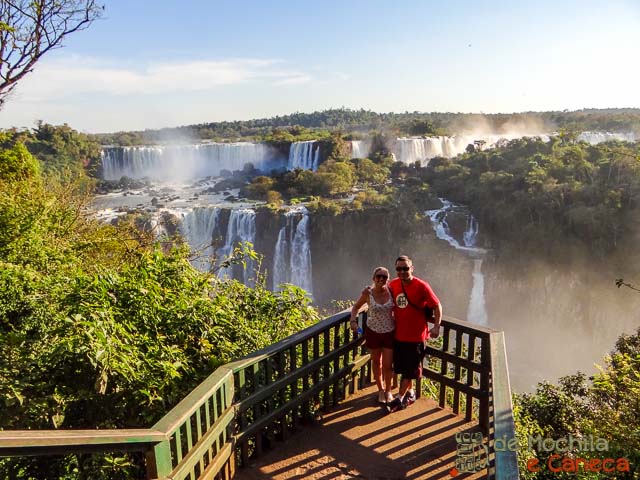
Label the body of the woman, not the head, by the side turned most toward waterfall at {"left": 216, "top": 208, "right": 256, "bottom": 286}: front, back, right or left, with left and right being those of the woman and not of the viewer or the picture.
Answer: back

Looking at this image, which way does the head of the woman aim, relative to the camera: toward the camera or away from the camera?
toward the camera

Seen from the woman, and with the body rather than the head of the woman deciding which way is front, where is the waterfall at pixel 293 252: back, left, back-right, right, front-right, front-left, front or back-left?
back

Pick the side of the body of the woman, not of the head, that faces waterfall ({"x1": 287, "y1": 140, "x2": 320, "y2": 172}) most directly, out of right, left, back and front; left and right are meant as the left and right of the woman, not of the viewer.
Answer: back

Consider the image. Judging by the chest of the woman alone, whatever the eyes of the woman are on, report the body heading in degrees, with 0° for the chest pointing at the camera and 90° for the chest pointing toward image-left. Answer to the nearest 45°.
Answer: approximately 0°

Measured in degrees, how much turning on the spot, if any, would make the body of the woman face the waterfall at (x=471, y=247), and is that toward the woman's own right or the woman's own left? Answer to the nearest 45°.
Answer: approximately 180°

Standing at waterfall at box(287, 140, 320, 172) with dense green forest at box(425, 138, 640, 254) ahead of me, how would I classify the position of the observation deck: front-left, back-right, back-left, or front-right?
front-right
